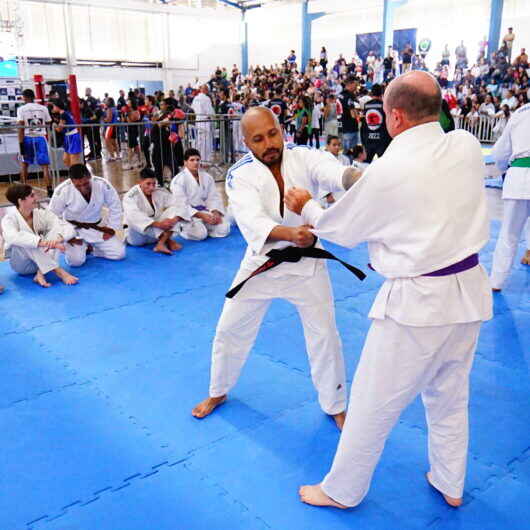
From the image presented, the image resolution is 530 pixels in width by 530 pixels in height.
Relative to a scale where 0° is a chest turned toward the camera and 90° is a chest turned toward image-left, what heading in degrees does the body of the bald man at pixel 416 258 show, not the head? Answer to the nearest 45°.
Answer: approximately 135°

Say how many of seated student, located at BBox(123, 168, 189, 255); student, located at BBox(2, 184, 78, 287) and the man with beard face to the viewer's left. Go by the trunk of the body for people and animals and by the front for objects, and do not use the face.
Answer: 0

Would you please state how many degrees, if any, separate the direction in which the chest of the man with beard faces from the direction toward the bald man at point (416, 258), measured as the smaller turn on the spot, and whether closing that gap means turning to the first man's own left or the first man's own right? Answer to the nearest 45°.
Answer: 0° — they already face them

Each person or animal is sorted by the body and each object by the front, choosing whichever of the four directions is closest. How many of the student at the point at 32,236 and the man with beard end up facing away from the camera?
0

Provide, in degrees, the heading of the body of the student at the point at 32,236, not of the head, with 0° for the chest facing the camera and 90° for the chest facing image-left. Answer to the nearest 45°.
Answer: approximately 315°

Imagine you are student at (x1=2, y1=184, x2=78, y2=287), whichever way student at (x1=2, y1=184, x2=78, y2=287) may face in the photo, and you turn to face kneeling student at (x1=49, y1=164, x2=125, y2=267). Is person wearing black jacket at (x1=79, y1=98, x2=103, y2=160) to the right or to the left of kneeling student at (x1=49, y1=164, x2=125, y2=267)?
left

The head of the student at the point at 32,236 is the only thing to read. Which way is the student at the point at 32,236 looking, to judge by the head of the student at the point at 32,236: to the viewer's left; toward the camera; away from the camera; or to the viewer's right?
to the viewer's right

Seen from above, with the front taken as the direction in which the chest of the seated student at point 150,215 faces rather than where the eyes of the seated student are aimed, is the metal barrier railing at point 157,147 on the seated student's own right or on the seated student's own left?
on the seated student's own left

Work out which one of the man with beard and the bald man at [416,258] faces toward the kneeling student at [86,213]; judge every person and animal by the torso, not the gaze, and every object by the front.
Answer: the bald man

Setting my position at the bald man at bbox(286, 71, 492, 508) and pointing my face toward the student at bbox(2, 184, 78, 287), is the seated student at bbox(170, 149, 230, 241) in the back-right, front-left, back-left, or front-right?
front-right

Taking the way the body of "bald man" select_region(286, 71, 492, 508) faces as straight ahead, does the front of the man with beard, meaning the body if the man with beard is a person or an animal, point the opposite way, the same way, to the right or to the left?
the opposite way

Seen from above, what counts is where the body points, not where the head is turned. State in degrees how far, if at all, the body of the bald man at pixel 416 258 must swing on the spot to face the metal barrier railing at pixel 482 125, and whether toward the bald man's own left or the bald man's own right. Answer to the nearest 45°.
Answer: approximately 45° to the bald man's own right

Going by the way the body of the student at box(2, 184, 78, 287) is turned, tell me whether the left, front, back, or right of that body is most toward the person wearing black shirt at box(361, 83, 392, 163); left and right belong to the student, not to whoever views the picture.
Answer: left

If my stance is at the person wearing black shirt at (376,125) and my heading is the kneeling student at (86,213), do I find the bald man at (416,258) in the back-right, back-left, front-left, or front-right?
front-left

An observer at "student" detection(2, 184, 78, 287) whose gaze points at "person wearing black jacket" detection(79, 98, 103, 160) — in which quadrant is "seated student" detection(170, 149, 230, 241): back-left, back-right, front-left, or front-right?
front-right

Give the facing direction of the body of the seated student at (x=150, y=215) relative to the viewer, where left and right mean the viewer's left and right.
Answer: facing the viewer and to the right of the viewer

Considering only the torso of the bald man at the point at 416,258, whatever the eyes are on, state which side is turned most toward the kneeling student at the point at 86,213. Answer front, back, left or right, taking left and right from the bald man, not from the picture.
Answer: front
